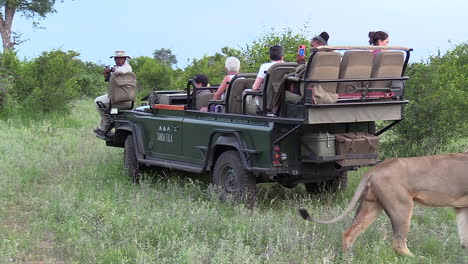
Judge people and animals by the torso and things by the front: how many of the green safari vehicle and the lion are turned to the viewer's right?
1

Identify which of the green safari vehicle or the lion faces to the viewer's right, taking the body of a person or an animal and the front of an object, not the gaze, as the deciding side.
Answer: the lion

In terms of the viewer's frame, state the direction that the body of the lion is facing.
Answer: to the viewer's right

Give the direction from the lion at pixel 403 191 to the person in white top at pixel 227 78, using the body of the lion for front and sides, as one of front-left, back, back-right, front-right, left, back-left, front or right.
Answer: back-left

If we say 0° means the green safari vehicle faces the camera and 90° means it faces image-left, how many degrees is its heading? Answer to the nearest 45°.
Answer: approximately 135°

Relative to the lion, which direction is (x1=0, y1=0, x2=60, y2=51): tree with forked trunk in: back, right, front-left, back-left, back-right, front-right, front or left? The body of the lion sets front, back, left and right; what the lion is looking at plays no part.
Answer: back-left

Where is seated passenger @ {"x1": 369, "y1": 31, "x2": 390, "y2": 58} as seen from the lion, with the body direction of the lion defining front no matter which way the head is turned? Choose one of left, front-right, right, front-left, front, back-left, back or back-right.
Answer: left
